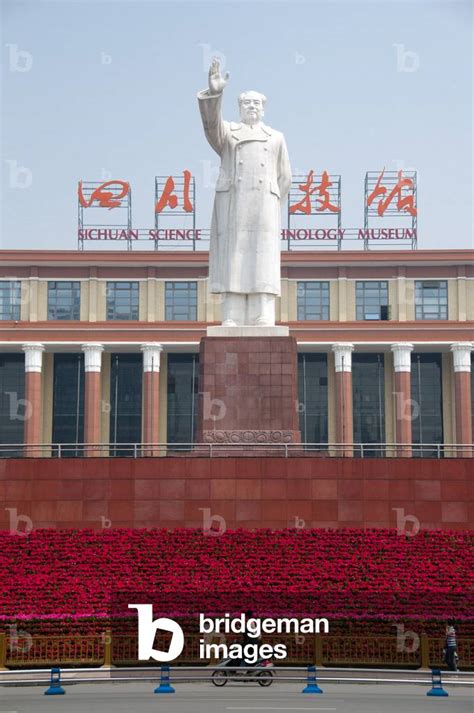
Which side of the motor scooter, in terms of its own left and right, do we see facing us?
left

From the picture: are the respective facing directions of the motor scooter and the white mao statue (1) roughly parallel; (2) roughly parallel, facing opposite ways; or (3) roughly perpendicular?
roughly perpendicular

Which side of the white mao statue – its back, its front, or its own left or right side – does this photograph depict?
front

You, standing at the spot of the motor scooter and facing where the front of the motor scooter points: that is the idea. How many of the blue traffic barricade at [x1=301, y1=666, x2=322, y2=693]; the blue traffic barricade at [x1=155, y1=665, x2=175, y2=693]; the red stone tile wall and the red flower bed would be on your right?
2

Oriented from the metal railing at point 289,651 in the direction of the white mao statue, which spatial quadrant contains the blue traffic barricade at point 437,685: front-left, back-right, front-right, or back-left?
back-right

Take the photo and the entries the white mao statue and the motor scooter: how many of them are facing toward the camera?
1

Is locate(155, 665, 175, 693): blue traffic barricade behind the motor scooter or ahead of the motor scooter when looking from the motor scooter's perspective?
ahead

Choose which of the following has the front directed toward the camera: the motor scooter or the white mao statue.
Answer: the white mao statue
